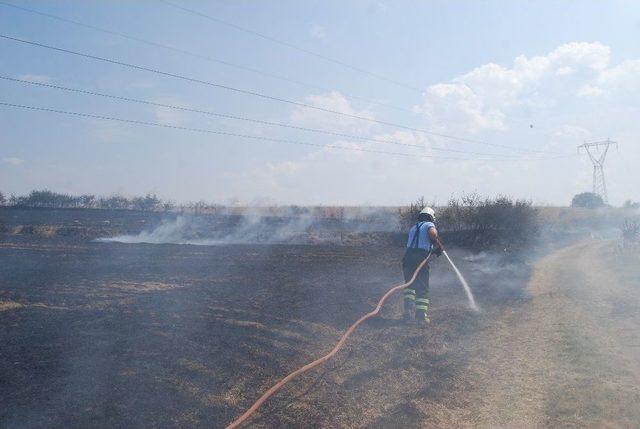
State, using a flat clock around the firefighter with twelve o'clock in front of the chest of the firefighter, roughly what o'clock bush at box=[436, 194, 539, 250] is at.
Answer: The bush is roughly at 11 o'clock from the firefighter.

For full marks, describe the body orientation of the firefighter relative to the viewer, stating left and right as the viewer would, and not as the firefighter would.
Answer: facing away from the viewer and to the right of the viewer

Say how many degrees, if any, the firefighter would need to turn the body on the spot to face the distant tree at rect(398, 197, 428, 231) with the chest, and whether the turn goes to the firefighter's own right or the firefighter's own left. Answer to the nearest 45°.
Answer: approximately 45° to the firefighter's own left
